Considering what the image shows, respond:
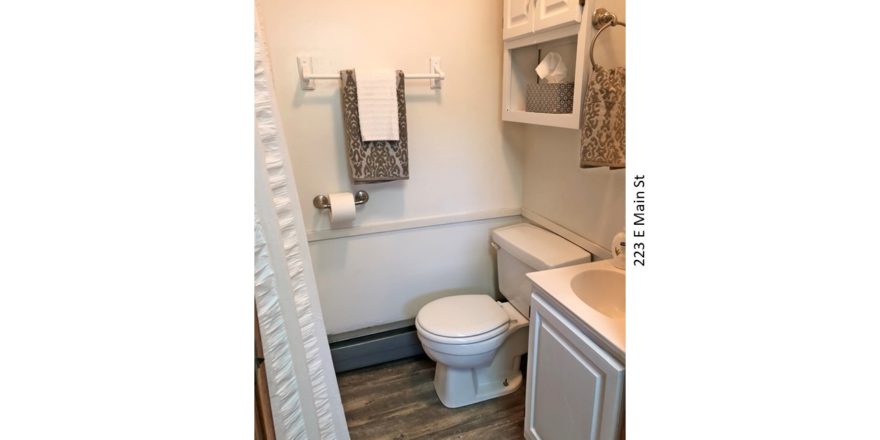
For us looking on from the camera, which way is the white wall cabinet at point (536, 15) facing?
facing the viewer and to the left of the viewer
